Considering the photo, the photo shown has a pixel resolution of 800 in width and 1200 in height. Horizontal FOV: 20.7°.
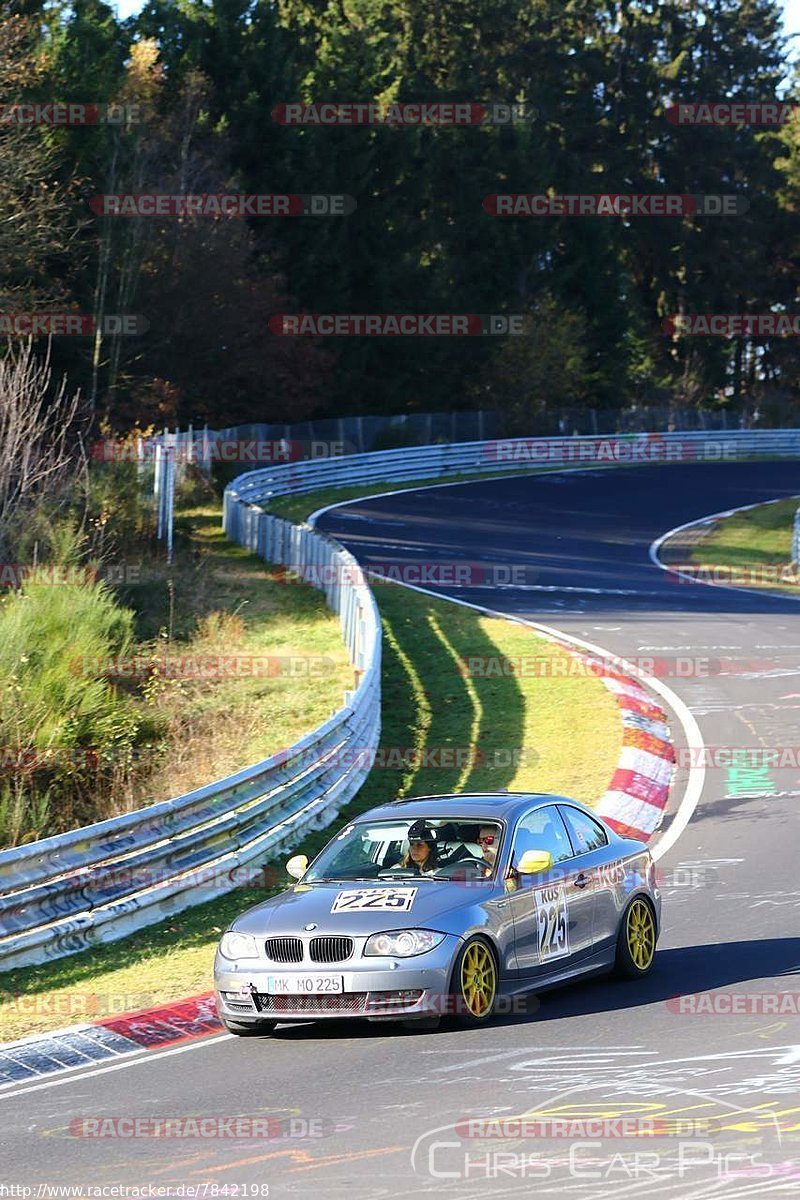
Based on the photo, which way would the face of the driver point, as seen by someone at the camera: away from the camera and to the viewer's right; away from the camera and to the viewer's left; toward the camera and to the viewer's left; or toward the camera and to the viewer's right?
toward the camera and to the viewer's left

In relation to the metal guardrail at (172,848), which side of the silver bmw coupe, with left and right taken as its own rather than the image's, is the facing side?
right

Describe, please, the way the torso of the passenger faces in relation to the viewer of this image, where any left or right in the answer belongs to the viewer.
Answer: facing the viewer and to the left of the viewer
